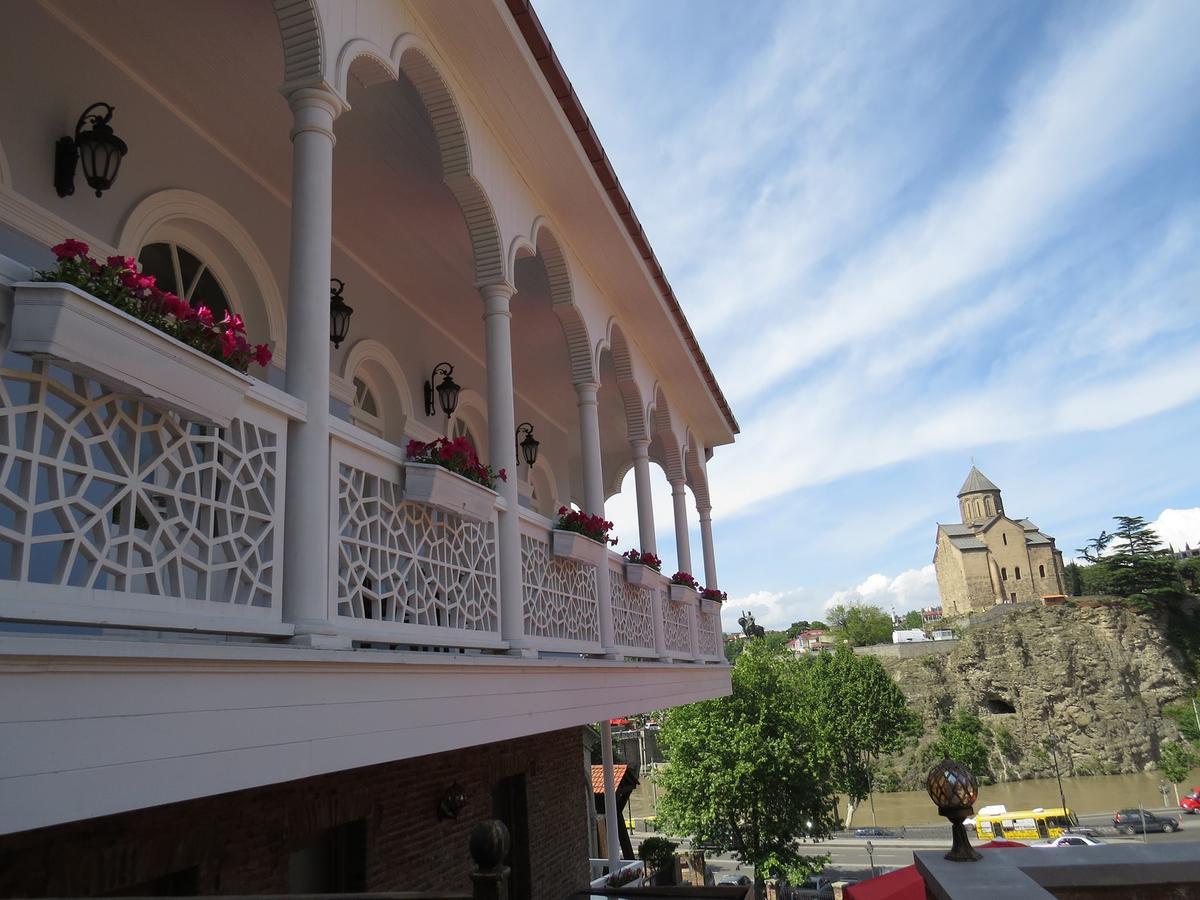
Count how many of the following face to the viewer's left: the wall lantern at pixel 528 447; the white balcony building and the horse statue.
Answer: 1

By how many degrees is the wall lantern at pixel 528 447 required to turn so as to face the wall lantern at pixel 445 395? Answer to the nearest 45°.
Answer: approximately 45° to its right

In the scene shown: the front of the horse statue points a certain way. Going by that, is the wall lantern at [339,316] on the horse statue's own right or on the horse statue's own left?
on the horse statue's own left

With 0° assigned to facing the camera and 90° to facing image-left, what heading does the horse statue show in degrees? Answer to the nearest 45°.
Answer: approximately 90°

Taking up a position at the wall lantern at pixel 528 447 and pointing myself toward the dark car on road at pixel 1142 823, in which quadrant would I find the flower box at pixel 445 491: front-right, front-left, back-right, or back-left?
back-right

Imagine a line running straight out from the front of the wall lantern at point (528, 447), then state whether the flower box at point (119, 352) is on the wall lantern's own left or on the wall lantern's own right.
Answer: on the wall lantern's own right

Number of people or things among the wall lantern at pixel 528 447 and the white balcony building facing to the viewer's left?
0

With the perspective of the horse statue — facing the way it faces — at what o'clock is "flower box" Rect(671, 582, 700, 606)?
The flower box is roughly at 9 o'clock from the horse statue.

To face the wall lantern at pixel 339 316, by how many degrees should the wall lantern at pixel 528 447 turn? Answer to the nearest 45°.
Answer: approximately 45° to its right

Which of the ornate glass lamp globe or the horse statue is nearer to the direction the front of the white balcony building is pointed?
the ornate glass lamp globe

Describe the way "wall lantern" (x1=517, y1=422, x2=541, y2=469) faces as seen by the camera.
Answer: facing the viewer and to the right of the viewer

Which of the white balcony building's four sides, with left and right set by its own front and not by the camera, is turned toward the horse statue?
left

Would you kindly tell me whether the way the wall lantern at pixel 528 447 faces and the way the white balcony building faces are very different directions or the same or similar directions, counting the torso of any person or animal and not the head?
same or similar directions

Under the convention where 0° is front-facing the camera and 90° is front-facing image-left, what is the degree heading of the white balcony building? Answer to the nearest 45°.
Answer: approximately 315°
